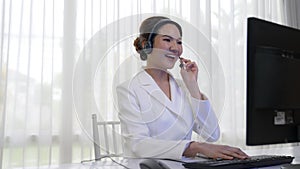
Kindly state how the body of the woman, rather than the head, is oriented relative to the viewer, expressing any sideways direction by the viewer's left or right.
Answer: facing the viewer and to the right of the viewer

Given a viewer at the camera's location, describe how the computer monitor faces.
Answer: facing away from the viewer and to the left of the viewer

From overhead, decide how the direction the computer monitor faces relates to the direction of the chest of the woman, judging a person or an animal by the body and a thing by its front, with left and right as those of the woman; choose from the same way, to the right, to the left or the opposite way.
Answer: the opposite way

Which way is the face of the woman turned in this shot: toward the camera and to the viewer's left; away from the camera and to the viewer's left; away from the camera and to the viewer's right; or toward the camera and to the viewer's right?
toward the camera and to the viewer's right
